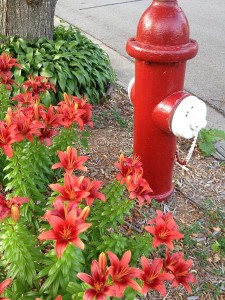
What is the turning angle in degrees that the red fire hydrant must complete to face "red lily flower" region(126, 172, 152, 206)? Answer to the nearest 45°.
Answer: approximately 45° to its right

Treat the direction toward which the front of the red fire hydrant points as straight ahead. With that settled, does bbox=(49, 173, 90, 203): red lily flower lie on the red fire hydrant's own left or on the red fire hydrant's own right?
on the red fire hydrant's own right

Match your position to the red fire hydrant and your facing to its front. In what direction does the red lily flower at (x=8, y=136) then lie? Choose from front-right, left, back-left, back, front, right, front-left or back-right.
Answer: right

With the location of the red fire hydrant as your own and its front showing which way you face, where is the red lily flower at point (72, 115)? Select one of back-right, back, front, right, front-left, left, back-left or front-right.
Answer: right

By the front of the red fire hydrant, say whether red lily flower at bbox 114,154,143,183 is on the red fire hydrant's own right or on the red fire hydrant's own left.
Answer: on the red fire hydrant's own right

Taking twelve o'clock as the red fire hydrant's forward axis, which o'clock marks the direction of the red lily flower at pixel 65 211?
The red lily flower is roughly at 2 o'clock from the red fire hydrant.

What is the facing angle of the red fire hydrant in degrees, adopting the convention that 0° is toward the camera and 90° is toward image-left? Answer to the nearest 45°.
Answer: approximately 315°

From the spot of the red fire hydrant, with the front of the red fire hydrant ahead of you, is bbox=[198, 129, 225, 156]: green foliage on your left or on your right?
on your left

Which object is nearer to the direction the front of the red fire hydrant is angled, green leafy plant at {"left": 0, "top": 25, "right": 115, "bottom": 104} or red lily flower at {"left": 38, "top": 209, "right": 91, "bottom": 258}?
the red lily flower

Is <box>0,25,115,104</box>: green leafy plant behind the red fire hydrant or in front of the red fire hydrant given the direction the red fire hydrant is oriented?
behind

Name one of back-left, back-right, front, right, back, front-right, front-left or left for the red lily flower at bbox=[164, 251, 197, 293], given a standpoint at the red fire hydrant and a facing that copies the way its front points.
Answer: front-right
